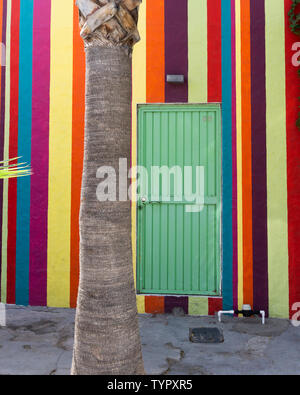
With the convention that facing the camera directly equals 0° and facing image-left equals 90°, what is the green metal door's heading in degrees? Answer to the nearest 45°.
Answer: approximately 0°

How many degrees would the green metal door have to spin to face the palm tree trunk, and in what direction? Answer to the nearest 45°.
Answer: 0° — it already faces it
